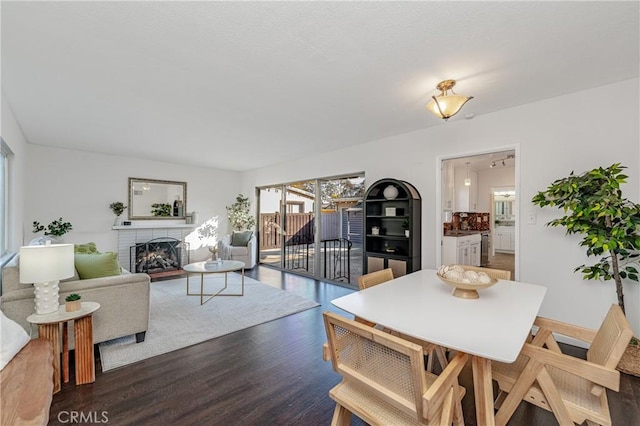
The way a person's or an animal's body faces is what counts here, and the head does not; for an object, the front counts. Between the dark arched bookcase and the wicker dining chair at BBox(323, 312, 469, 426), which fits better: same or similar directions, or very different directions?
very different directions

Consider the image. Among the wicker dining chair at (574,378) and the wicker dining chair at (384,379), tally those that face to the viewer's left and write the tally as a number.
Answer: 1

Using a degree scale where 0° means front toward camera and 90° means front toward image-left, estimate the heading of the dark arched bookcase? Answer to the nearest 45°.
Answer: approximately 45°

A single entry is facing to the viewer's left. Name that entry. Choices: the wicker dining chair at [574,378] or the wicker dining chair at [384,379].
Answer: the wicker dining chair at [574,378]

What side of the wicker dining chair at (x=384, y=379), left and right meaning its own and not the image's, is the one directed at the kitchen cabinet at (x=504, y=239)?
front

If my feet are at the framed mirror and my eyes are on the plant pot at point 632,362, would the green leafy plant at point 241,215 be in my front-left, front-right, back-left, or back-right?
front-left

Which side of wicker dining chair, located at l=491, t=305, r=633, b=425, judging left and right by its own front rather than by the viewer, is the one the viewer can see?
left

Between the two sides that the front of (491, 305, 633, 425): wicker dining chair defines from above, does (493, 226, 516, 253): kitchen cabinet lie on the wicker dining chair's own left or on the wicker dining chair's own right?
on the wicker dining chair's own right

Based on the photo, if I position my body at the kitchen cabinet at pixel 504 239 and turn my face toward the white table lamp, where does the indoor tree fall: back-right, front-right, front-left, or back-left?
front-left

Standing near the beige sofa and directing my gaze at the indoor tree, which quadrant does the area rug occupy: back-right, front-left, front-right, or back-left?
front-left

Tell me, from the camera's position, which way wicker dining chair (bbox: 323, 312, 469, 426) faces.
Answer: facing away from the viewer and to the right of the viewer

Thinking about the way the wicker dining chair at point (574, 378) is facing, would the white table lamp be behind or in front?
in front

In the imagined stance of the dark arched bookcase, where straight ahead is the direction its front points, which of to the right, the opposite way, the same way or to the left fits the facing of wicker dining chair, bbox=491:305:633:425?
to the right

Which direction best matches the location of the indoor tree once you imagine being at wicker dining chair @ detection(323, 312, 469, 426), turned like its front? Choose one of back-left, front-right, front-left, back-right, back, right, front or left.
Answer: front
